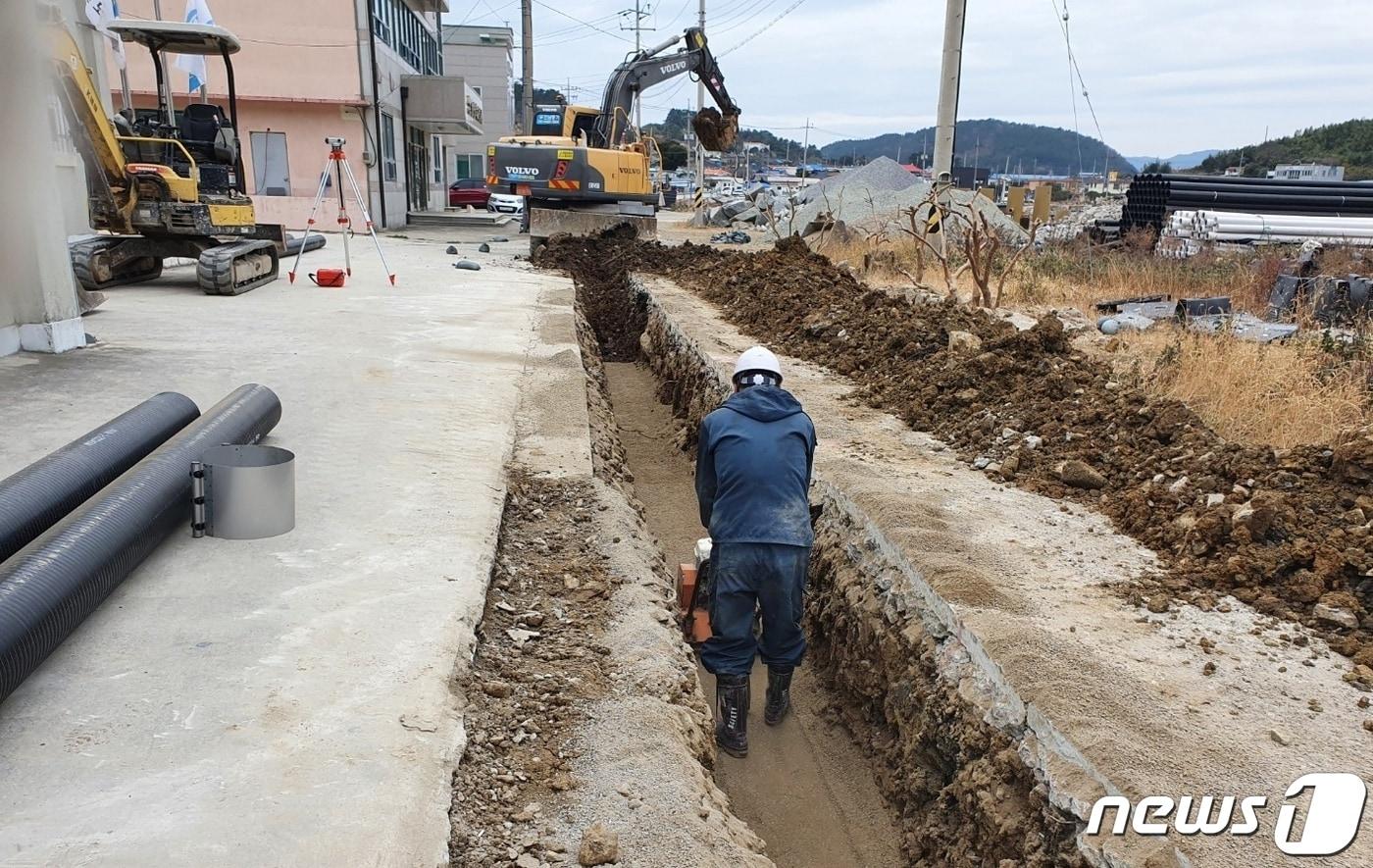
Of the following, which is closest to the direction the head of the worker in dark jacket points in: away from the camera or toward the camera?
away from the camera

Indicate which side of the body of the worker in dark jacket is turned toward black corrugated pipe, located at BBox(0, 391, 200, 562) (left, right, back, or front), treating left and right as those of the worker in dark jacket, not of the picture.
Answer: left

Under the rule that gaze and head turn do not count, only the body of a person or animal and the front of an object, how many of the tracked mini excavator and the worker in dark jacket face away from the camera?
1

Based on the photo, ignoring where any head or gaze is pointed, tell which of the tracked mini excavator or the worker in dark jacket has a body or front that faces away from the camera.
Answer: the worker in dark jacket

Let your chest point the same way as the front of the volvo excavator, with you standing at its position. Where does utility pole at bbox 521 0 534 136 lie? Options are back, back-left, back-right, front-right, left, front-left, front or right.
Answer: front-left

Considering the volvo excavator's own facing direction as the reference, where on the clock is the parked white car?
The parked white car is roughly at 10 o'clock from the volvo excavator.

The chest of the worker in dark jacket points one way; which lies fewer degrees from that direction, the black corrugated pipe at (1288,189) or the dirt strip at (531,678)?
the black corrugated pipe

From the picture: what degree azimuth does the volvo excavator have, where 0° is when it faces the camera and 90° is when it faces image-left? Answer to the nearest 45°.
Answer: approximately 225°

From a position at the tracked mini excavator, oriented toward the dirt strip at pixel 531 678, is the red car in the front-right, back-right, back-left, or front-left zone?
back-left

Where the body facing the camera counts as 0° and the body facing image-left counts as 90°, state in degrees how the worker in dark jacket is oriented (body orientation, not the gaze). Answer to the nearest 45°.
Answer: approximately 180°

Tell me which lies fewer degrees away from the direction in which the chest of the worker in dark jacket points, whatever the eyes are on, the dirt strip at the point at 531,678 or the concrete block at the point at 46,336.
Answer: the concrete block

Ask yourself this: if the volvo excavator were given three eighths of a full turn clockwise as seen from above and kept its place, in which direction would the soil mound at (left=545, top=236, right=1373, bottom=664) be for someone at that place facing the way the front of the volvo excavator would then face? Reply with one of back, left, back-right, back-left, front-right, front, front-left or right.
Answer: front
